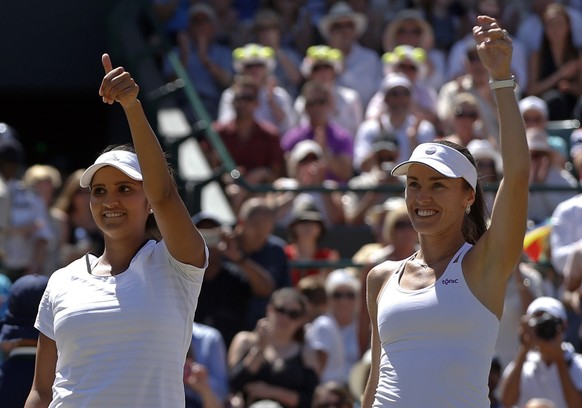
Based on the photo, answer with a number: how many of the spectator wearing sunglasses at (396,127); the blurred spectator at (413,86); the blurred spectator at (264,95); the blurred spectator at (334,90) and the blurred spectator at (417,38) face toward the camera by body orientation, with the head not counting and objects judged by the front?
5

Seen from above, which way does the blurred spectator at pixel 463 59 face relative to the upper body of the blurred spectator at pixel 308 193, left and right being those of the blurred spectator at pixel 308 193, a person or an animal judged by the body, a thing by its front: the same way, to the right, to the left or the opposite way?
the same way

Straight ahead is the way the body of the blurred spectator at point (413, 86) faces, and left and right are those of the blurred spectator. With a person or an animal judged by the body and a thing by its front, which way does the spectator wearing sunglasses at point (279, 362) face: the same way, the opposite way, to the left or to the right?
the same way

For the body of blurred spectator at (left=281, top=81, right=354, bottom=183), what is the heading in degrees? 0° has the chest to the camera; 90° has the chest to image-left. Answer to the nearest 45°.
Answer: approximately 0°

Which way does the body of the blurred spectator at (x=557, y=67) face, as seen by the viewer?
toward the camera

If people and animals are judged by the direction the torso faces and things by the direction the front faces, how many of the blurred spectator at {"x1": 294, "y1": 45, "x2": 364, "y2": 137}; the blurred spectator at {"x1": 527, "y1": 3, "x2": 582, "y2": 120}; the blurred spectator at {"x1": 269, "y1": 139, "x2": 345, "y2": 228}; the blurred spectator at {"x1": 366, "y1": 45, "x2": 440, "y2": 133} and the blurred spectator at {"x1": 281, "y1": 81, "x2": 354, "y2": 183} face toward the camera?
5

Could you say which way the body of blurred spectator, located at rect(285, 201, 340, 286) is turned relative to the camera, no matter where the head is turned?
toward the camera

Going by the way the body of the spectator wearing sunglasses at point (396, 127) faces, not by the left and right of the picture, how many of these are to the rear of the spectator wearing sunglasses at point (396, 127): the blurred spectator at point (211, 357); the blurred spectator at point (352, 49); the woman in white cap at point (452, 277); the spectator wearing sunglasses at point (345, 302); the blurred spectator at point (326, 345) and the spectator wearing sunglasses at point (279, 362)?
1

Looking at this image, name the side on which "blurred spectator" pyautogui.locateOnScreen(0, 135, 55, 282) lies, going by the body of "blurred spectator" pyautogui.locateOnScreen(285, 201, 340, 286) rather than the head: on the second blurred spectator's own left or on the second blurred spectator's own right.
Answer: on the second blurred spectator's own right

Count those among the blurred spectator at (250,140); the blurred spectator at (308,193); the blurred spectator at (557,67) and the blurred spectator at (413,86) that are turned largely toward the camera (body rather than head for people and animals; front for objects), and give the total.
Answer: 4

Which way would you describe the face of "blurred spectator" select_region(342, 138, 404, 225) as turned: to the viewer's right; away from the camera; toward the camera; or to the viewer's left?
toward the camera

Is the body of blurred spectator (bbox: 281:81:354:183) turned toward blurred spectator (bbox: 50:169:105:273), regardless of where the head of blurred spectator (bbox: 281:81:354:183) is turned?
no

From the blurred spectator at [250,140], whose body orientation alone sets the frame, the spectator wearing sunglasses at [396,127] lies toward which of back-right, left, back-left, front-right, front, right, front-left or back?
left

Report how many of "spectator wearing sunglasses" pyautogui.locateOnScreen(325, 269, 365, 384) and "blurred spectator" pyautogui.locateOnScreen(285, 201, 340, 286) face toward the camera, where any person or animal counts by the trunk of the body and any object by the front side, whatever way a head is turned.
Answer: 2

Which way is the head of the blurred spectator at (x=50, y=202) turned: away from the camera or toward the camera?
toward the camera
